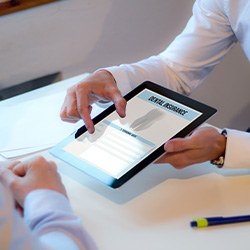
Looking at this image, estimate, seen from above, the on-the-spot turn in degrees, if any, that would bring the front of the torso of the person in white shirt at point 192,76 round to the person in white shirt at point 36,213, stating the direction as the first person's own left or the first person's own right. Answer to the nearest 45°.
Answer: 0° — they already face them

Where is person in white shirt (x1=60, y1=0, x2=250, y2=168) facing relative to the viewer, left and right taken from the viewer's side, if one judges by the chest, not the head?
facing the viewer and to the left of the viewer
